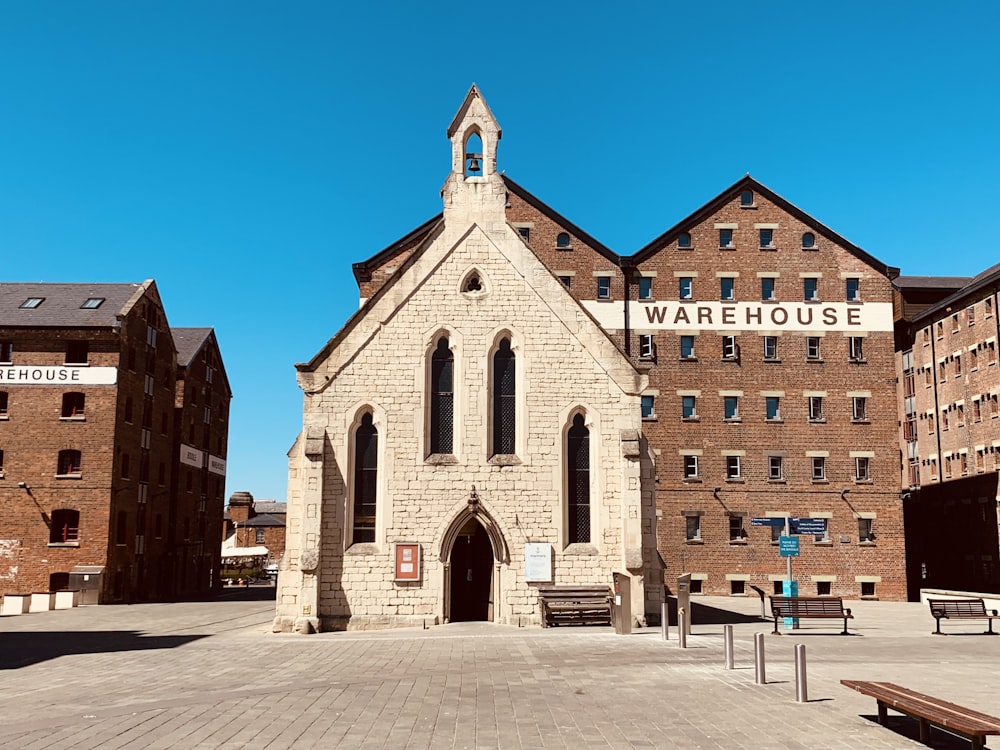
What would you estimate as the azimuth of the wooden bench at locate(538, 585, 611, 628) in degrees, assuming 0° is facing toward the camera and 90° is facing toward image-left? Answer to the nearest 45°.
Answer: approximately 0°

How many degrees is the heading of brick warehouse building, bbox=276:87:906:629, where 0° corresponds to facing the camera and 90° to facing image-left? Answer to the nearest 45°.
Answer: approximately 0°

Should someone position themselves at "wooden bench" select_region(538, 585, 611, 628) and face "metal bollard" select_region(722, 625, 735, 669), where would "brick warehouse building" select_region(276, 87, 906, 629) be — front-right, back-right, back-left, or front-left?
back-left

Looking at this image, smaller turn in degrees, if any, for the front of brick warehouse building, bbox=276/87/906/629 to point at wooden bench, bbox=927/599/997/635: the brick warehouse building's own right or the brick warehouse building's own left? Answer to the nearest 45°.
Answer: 0° — it already faces it

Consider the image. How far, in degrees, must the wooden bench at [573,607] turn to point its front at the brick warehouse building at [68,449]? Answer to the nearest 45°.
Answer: approximately 135° to its right

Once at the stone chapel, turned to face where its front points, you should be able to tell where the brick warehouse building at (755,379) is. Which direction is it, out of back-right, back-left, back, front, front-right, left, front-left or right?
back-left

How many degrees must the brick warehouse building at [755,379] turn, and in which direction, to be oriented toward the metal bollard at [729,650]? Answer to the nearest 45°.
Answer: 0° — it already faces it
